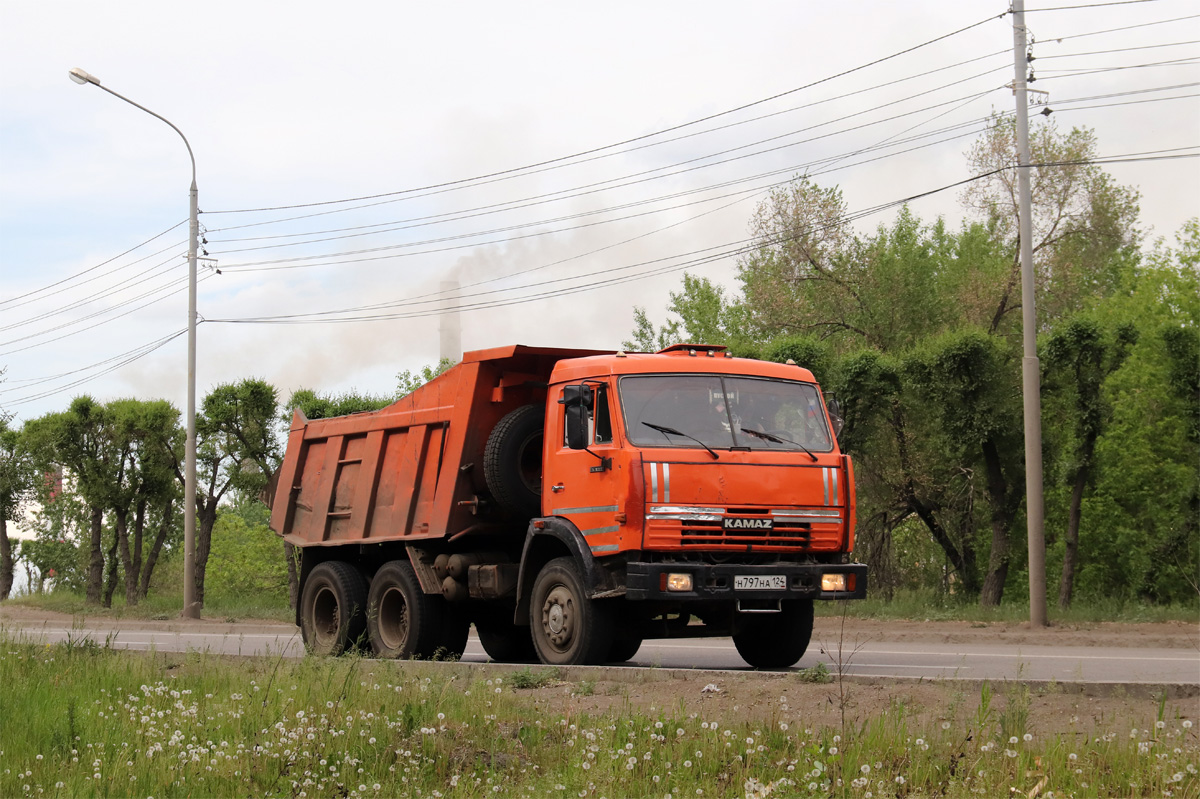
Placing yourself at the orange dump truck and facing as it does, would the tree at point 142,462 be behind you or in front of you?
behind

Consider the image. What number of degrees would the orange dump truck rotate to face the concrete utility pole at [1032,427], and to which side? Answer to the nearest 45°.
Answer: approximately 90° to its left

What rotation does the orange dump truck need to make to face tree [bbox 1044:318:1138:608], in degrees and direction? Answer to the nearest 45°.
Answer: approximately 90° to its left

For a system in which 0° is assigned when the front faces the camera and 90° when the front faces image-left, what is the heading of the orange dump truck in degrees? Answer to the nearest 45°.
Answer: approximately 315°

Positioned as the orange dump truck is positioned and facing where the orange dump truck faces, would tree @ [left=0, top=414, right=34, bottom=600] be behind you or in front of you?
behind

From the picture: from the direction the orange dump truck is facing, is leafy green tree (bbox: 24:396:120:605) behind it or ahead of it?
behind

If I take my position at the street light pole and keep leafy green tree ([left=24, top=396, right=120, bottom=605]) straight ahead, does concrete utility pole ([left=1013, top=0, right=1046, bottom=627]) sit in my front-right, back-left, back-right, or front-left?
back-right

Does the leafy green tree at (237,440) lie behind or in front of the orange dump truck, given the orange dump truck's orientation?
behind
